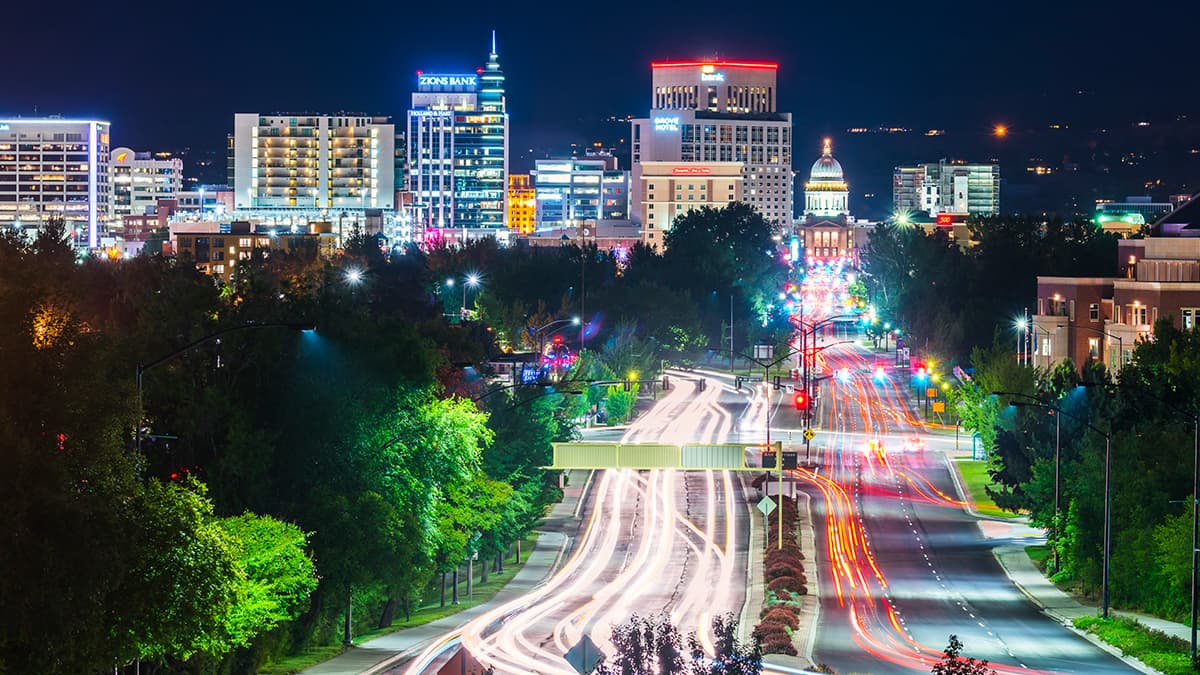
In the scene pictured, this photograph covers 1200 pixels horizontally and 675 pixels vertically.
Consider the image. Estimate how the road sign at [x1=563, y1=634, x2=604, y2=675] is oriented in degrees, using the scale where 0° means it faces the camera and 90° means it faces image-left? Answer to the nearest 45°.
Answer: approximately 180°
